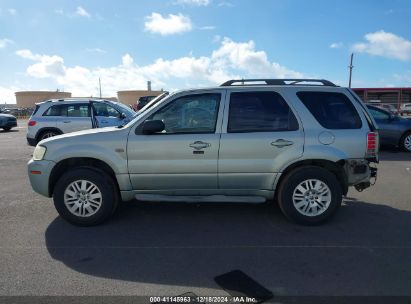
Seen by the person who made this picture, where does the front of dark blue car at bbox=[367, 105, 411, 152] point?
facing to the right of the viewer

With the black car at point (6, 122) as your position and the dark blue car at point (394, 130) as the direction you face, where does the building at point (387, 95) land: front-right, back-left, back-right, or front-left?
front-left

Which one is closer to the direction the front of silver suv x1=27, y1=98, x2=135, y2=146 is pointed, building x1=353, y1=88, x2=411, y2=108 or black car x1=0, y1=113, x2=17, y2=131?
the building

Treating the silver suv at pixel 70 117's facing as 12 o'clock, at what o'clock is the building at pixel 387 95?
The building is roughly at 11 o'clock from the silver suv.

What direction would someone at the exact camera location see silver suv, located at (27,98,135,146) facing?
facing to the right of the viewer

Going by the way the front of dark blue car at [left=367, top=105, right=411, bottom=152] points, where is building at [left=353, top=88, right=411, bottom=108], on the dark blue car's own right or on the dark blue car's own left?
on the dark blue car's own left

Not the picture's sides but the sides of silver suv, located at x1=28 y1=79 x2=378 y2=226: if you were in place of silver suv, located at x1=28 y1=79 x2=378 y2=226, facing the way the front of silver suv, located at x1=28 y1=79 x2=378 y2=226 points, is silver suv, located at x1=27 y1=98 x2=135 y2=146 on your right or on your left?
on your right

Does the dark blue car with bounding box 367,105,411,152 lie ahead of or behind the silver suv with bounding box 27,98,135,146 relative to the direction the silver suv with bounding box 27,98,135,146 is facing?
ahead

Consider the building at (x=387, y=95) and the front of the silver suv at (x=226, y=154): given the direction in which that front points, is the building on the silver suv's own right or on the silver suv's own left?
on the silver suv's own right

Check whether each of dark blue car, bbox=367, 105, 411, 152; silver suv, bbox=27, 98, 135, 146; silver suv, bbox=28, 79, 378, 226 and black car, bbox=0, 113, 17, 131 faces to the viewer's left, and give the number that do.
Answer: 1

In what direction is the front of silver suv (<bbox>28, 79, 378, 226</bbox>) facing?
to the viewer's left

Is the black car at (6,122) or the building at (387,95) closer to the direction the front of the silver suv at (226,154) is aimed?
the black car

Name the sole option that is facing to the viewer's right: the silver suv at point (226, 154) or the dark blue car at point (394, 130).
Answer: the dark blue car
